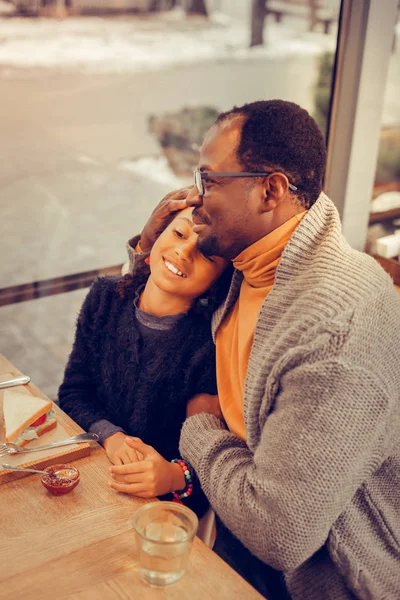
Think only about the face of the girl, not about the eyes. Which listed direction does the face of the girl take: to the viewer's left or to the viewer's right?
to the viewer's left

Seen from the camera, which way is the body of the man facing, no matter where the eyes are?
to the viewer's left
